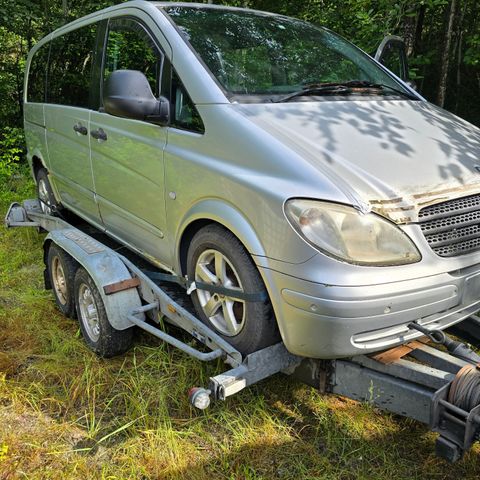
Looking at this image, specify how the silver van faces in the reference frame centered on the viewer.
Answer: facing the viewer and to the right of the viewer

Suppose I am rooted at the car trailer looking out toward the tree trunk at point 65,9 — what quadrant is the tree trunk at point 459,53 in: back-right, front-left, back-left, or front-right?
front-right

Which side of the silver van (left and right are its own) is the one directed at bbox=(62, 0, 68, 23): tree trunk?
back

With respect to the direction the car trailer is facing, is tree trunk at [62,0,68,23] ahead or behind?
behind

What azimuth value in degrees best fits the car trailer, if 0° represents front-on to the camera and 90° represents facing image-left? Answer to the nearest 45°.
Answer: approximately 315°
